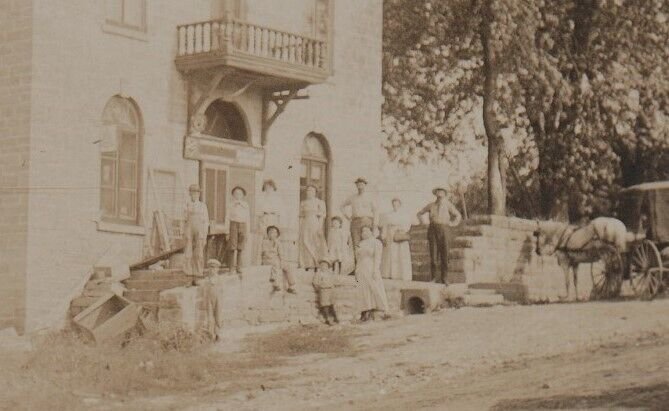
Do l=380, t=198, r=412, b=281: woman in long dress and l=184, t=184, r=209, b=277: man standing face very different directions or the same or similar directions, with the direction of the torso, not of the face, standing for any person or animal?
same or similar directions

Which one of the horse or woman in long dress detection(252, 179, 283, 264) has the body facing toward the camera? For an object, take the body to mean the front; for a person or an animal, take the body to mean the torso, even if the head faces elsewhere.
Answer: the woman in long dress

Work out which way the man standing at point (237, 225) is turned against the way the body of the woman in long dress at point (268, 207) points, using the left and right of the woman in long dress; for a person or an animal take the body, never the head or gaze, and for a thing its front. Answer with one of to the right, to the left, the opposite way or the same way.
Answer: the same way

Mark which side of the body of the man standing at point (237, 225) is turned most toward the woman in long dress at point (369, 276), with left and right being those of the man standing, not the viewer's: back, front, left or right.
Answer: left

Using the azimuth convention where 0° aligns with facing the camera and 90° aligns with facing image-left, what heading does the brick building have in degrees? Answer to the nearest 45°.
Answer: approximately 315°

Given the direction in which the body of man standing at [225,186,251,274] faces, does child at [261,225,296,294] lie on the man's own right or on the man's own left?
on the man's own left

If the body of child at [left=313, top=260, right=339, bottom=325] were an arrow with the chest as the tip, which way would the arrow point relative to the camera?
toward the camera

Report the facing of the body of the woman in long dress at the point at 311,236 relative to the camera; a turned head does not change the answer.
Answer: toward the camera

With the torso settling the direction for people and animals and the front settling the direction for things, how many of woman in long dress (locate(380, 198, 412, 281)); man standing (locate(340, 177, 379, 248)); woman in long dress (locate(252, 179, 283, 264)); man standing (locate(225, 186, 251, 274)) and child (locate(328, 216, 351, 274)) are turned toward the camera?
5

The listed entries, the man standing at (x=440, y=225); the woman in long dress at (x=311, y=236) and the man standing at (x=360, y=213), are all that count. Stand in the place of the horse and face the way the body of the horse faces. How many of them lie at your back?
0

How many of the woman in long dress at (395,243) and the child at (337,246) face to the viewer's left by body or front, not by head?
0

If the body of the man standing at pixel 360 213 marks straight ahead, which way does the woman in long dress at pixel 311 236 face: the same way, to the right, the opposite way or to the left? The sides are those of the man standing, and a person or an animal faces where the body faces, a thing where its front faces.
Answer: the same way

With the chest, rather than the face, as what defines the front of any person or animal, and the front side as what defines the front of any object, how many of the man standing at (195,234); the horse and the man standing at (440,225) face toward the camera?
2

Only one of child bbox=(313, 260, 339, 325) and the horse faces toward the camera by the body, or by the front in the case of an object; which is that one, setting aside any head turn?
the child

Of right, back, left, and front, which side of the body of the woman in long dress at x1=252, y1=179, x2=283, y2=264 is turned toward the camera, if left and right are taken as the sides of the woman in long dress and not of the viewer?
front
